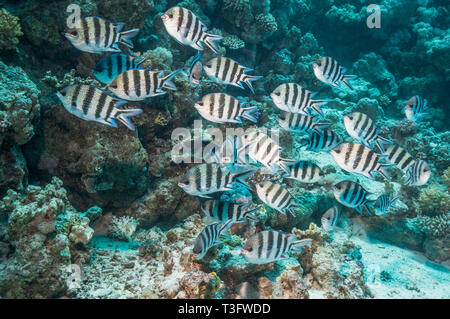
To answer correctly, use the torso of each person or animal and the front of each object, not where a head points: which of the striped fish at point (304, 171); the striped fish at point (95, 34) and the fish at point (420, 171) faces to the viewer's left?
the striped fish at point (95, 34)

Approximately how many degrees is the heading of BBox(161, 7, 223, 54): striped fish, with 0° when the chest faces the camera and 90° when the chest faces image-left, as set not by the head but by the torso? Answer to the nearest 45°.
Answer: approximately 90°

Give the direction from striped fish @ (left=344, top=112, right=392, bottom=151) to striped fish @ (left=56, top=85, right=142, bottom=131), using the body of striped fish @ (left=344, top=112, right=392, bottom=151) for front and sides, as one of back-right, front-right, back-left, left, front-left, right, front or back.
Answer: front-left

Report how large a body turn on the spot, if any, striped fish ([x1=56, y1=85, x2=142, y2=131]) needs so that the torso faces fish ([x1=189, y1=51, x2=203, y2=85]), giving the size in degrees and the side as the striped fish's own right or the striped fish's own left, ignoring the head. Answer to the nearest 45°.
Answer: approximately 135° to the striped fish's own right

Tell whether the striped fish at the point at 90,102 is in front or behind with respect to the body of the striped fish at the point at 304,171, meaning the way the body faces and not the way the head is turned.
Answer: behind
